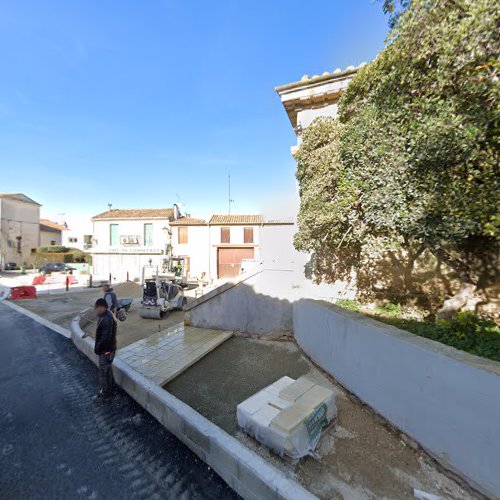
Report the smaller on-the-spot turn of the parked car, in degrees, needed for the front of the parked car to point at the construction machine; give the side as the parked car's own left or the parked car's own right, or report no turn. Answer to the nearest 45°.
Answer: approximately 90° to the parked car's own right

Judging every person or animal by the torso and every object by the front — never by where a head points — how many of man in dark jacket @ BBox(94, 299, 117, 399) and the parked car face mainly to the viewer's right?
1

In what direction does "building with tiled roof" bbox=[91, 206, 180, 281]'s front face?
toward the camera

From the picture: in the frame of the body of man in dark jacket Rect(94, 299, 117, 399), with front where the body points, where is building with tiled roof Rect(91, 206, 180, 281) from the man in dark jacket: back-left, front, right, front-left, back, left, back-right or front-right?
back-right

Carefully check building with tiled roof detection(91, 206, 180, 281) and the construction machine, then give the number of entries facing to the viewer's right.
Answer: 0

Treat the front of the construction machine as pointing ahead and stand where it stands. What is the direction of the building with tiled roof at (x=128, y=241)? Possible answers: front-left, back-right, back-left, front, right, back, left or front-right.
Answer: back-right

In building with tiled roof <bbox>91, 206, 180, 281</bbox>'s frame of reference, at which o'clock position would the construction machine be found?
The construction machine is roughly at 12 o'clock from the building with tiled roof.

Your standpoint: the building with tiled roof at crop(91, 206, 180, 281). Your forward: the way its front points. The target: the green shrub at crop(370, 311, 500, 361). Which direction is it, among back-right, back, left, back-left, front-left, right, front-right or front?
front

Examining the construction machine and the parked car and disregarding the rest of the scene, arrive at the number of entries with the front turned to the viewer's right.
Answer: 1

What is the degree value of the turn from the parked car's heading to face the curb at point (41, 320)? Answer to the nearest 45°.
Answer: approximately 90° to its right

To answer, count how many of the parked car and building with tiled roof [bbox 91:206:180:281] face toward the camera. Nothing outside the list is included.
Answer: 1

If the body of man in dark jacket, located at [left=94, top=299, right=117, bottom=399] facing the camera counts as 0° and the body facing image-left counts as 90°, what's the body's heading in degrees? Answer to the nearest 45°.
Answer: approximately 45°
